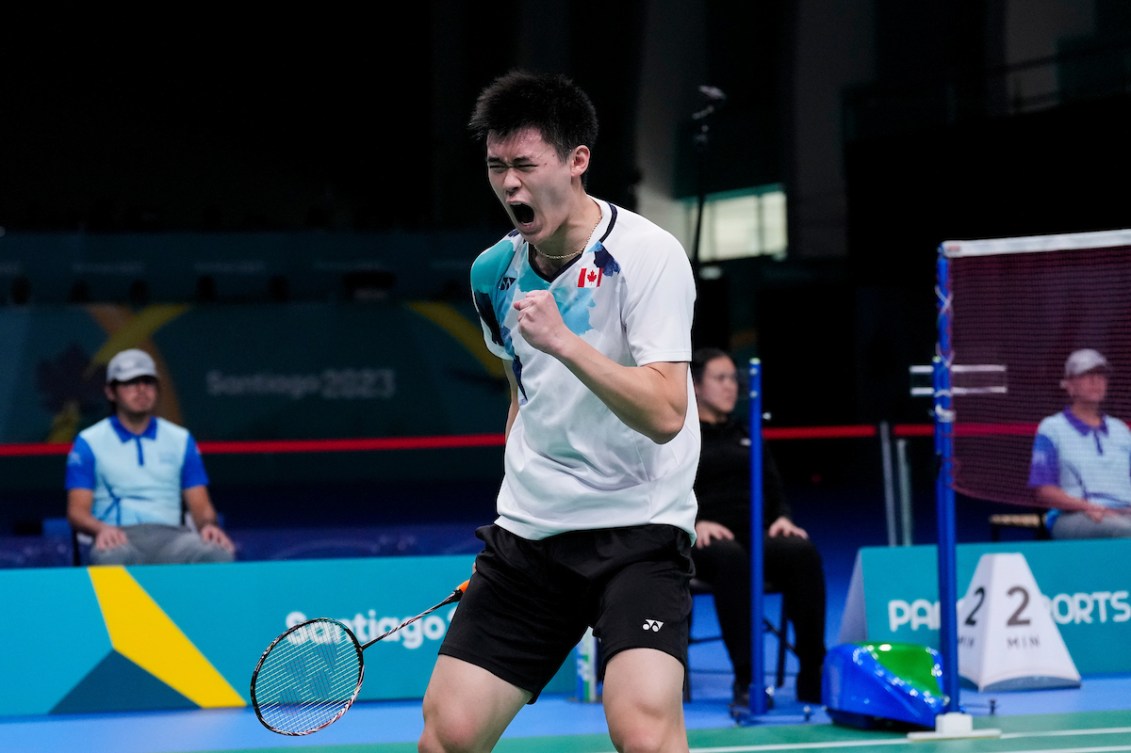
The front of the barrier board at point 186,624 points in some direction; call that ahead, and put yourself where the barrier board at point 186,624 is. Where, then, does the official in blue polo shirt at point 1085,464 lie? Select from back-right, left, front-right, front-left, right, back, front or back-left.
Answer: left

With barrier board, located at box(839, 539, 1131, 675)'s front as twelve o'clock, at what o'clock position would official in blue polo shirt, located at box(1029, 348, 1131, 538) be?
The official in blue polo shirt is roughly at 7 o'clock from the barrier board.

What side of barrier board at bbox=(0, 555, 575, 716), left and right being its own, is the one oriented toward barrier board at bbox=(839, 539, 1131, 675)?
left

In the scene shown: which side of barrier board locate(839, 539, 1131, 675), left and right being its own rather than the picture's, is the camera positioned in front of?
front

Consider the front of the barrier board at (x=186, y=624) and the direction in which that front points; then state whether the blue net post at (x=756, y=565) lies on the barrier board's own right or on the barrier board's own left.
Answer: on the barrier board's own left

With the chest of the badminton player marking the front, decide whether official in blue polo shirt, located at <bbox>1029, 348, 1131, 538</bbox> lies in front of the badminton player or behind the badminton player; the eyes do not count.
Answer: behind

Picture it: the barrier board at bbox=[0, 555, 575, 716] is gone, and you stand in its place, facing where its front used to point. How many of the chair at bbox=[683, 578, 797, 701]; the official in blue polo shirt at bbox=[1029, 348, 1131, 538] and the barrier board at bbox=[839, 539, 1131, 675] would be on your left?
3

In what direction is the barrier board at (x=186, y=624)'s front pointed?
toward the camera

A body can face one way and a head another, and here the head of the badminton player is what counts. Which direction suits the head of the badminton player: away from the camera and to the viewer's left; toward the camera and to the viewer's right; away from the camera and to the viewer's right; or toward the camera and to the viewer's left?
toward the camera and to the viewer's left

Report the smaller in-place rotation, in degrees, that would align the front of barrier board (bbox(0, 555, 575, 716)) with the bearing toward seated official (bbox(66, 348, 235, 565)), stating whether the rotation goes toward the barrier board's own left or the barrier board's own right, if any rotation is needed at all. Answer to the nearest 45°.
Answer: approximately 180°

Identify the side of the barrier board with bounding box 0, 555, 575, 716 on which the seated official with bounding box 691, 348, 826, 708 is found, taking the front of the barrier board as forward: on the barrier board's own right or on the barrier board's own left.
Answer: on the barrier board's own left
